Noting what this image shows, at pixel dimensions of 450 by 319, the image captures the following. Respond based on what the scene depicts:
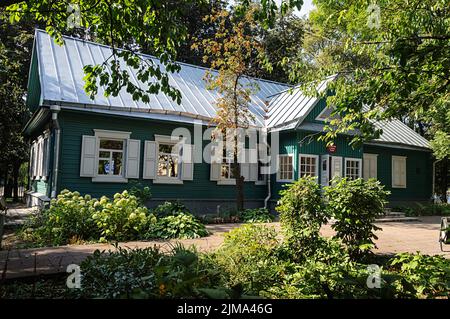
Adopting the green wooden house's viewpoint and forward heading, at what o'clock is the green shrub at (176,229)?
The green shrub is roughly at 1 o'clock from the green wooden house.

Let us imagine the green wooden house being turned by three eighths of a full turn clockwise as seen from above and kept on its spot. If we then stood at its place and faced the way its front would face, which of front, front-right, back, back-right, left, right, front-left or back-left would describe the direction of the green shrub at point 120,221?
left

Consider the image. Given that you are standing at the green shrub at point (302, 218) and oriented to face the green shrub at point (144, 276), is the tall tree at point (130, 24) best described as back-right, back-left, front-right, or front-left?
front-right

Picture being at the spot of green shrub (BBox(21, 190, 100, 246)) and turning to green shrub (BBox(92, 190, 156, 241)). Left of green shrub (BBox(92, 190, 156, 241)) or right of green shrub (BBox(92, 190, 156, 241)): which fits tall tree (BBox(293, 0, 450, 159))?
right

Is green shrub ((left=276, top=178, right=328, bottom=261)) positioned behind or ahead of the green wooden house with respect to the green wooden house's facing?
ahead

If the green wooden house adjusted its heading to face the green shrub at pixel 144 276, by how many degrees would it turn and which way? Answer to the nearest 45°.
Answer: approximately 45° to its right

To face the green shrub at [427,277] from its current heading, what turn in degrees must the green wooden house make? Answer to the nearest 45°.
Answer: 0° — it already faces it

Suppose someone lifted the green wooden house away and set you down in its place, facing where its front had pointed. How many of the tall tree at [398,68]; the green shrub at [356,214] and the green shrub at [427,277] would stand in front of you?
3

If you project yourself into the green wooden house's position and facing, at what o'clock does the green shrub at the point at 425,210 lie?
The green shrub is roughly at 10 o'clock from the green wooden house.

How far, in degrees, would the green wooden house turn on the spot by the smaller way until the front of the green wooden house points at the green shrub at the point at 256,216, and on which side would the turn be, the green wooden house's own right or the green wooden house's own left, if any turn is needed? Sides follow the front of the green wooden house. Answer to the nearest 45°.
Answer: approximately 45° to the green wooden house's own left

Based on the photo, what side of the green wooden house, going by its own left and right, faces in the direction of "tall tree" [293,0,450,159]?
front

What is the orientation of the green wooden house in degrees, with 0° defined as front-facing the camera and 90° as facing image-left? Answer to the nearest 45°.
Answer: approximately 315°

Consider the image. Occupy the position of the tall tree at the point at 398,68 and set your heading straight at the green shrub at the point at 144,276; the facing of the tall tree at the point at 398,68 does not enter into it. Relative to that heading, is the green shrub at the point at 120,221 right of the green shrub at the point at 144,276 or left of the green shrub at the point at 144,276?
right
